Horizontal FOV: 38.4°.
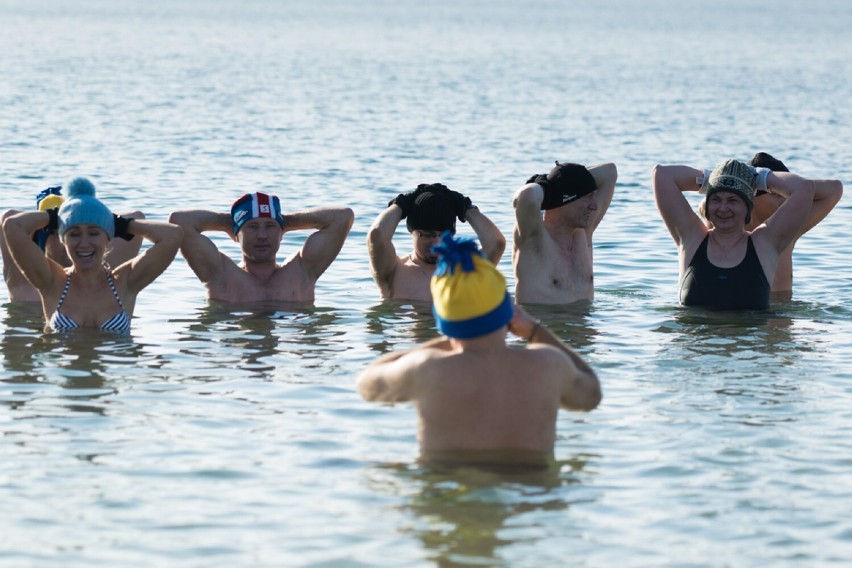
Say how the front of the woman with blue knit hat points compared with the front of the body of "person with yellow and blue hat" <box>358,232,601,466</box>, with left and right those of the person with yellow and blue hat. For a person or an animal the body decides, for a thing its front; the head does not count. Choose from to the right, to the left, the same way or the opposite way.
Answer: the opposite way

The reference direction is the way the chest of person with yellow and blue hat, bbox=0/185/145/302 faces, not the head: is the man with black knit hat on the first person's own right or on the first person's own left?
on the first person's own left

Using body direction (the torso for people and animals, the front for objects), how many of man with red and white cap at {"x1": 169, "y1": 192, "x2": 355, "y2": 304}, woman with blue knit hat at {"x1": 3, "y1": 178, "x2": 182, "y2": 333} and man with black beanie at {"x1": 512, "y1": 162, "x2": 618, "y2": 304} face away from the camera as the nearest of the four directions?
0

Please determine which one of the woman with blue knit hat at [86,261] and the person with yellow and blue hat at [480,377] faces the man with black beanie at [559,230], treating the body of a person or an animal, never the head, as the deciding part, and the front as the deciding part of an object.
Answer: the person with yellow and blue hat

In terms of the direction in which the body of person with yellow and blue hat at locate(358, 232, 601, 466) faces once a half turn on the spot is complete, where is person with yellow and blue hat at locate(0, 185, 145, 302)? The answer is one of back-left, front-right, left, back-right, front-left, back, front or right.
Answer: back-right

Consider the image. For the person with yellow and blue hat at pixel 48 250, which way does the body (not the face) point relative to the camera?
toward the camera

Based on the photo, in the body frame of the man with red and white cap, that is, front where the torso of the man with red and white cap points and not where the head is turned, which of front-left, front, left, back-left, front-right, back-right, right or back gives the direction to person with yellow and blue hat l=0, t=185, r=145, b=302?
right

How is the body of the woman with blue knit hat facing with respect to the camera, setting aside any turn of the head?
toward the camera

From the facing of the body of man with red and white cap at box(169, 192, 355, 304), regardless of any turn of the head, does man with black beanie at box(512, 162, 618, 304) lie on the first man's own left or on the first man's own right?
on the first man's own left

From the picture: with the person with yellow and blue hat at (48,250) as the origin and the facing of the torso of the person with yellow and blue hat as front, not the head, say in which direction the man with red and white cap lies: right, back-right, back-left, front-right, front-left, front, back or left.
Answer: left

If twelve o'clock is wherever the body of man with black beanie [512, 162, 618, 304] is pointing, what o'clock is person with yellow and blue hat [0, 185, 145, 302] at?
The person with yellow and blue hat is roughly at 4 o'clock from the man with black beanie.

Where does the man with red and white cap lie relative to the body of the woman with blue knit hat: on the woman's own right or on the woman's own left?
on the woman's own left

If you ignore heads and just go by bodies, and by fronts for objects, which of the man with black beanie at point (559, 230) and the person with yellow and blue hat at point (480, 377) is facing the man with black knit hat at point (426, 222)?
the person with yellow and blue hat

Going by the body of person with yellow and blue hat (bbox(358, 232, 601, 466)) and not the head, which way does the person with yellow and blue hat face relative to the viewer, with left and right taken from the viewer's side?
facing away from the viewer

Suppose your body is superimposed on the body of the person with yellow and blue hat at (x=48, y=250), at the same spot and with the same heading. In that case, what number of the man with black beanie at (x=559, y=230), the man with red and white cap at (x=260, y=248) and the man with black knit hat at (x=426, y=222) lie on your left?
3

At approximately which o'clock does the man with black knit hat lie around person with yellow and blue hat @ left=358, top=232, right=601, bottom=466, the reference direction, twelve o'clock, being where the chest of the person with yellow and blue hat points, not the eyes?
The man with black knit hat is roughly at 12 o'clock from the person with yellow and blue hat.
